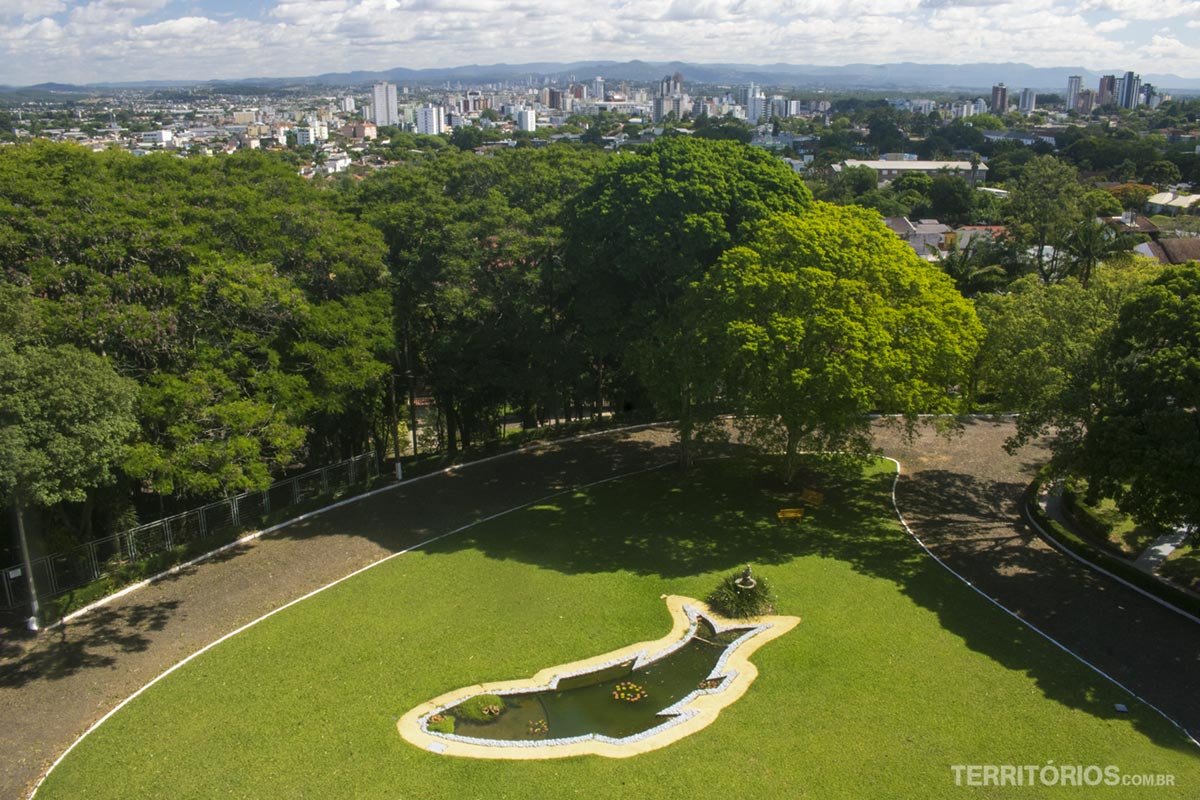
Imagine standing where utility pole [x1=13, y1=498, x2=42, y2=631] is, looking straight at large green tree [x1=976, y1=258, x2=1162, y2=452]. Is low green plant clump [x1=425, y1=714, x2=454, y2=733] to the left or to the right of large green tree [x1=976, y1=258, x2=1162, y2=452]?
right

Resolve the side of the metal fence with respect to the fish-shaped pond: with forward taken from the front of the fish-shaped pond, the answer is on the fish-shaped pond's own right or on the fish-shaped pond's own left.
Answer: on the fish-shaped pond's own right

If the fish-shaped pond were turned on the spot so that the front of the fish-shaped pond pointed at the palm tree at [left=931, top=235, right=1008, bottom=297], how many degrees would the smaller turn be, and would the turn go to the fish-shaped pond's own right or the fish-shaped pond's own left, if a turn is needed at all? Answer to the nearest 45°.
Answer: approximately 180°

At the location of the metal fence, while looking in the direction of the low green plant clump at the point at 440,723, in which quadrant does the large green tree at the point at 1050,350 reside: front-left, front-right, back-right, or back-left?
front-left

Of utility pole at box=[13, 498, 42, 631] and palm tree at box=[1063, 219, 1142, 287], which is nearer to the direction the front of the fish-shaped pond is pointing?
the utility pole

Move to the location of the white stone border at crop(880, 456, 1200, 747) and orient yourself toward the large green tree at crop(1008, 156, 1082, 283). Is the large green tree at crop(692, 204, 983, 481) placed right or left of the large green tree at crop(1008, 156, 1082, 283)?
left

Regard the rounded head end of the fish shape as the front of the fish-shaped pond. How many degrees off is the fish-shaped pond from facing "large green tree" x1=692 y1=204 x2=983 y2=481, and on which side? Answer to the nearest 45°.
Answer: approximately 180°

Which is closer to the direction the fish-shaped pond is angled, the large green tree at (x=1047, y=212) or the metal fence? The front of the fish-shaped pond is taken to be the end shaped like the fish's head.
the metal fence

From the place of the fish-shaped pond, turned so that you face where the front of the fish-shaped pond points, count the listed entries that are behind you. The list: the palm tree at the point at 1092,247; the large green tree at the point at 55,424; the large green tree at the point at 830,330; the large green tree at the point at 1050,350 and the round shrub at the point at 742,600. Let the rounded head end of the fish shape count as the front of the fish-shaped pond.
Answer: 4

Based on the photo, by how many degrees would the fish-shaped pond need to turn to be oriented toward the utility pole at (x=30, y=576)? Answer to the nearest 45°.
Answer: approximately 45° to its right

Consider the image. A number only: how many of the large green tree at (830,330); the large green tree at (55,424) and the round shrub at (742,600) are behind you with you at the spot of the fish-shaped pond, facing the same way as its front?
2

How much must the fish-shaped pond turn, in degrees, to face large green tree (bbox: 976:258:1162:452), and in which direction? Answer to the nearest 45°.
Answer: approximately 180°

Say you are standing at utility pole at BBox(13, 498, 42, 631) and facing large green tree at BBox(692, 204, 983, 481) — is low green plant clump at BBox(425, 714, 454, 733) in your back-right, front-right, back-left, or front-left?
front-right
